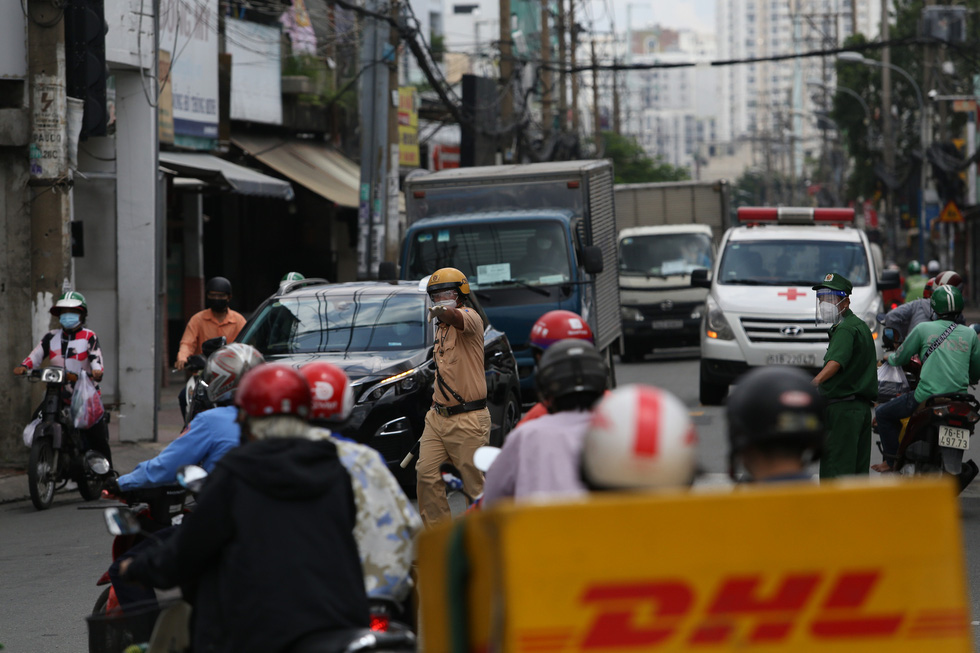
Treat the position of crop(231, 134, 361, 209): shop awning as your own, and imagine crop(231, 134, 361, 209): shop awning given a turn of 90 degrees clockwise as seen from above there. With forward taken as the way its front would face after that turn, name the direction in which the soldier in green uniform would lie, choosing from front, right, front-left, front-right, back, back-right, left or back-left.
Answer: front-left

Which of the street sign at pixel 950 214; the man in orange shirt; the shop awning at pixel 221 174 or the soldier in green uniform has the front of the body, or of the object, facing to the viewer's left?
the soldier in green uniform

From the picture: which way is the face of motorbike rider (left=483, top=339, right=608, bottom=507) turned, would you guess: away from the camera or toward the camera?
away from the camera

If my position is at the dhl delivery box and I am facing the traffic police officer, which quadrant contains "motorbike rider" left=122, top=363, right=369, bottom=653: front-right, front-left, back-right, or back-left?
front-left

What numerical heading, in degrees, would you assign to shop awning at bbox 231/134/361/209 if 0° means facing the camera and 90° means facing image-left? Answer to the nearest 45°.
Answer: approximately 315°

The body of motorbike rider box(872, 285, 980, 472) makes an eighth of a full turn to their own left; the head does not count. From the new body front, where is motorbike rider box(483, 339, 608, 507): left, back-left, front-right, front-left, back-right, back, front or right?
left

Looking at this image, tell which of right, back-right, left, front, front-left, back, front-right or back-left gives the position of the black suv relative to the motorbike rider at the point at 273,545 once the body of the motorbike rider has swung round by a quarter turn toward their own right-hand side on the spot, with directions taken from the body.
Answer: front-left

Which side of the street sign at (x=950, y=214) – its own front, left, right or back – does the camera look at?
front

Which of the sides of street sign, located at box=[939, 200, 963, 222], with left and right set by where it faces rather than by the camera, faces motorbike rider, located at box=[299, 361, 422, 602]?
front

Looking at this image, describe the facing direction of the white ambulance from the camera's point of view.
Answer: facing the viewer

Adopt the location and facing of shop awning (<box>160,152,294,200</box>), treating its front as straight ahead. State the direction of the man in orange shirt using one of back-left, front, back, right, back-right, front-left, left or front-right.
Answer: front-right

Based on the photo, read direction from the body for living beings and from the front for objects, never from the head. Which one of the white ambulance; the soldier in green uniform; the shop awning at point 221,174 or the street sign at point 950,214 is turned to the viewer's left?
the soldier in green uniform

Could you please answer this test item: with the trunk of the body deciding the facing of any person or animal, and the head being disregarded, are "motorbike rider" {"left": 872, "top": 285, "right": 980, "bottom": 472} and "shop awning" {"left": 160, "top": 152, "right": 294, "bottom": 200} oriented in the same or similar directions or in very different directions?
very different directions

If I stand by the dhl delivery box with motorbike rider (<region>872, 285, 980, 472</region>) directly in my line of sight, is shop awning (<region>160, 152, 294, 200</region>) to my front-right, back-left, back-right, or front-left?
front-left
